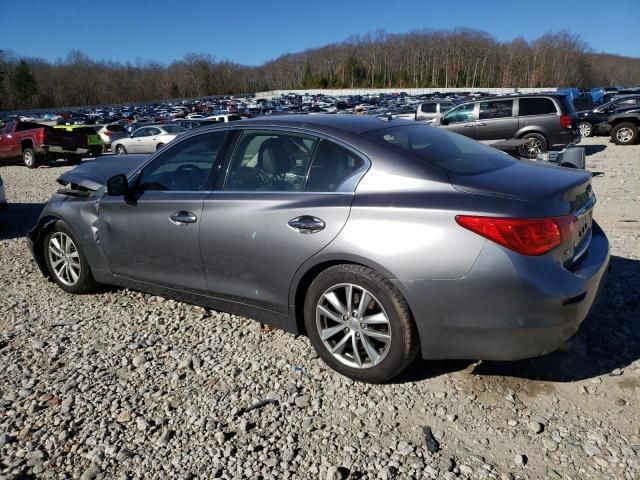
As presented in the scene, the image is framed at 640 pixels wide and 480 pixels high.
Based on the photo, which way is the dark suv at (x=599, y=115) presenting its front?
to the viewer's left

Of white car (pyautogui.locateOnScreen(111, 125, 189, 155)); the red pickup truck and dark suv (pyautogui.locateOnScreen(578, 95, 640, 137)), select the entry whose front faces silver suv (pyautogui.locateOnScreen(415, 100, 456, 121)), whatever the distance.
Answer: the dark suv

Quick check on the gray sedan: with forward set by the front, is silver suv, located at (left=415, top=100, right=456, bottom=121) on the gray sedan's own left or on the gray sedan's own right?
on the gray sedan's own right

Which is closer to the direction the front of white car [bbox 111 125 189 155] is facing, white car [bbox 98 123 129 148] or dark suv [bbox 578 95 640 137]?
the white car

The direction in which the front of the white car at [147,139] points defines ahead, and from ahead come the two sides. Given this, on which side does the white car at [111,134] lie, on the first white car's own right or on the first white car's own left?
on the first white car's own right

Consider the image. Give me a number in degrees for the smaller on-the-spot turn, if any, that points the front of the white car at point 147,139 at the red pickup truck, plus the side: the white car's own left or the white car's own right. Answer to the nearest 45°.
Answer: approximately 45° to the white car's own left

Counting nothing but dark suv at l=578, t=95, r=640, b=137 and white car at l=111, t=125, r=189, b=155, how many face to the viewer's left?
2

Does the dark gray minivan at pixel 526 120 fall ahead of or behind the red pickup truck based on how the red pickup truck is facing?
behind

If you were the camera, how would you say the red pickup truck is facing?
facing away from the viewer and to the left of the viewer

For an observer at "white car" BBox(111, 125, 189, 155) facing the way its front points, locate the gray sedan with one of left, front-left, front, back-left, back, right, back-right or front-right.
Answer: left

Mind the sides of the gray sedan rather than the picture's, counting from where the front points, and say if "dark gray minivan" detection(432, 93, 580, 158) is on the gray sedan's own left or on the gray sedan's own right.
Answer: on the gray sedan's own right

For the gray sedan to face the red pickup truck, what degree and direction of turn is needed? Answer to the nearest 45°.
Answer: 0° — it already faces it

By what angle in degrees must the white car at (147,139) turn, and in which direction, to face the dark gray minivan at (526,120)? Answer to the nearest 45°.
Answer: approximately 135° to its left

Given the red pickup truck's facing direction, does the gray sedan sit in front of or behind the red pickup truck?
behind

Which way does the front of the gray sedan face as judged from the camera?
facing away from the viewer and to the left of the viewer

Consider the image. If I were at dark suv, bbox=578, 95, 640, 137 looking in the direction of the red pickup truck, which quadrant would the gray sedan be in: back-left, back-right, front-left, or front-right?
front-left

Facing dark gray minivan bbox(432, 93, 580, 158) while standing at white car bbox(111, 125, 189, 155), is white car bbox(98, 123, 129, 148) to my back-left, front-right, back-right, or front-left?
back-left

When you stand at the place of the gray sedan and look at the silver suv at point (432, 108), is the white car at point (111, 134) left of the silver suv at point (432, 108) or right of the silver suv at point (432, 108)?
left

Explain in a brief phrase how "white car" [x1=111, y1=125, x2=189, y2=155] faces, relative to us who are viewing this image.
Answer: facing to the left of the viewer

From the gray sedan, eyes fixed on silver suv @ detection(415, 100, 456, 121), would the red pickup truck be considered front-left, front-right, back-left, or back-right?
front-left
